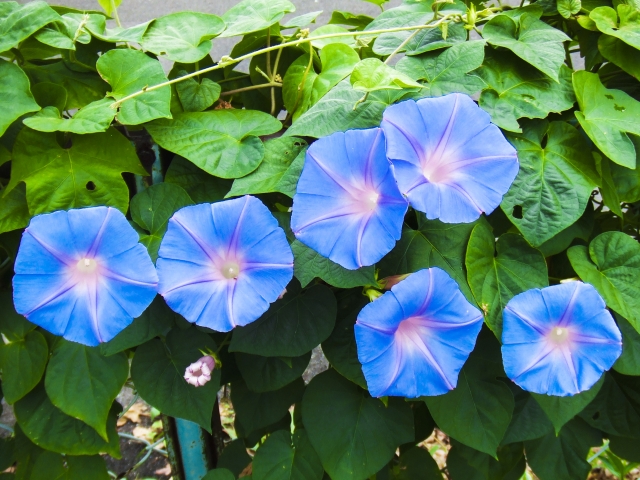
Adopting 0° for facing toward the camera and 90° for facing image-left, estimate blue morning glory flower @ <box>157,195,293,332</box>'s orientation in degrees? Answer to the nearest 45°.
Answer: approximately 0°

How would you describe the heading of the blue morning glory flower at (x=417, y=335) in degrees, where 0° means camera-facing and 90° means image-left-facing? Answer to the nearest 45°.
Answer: approximately 0°
